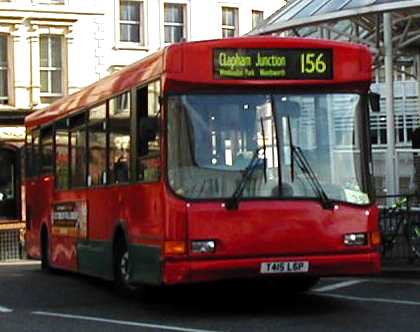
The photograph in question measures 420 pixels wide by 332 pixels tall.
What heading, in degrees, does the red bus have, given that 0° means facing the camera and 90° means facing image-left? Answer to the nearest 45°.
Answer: approximately 0°

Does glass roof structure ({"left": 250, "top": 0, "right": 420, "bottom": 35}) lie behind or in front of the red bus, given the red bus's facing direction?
behind

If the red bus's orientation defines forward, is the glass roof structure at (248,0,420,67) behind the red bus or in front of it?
behind
